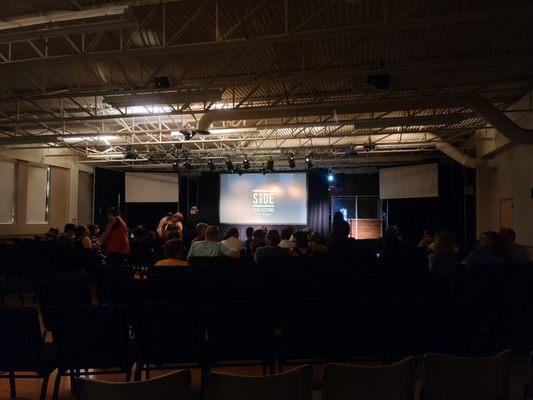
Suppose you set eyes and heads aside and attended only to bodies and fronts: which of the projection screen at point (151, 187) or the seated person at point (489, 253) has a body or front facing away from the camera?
the seated person

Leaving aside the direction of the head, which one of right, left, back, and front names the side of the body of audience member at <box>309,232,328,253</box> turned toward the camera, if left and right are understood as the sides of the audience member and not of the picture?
back

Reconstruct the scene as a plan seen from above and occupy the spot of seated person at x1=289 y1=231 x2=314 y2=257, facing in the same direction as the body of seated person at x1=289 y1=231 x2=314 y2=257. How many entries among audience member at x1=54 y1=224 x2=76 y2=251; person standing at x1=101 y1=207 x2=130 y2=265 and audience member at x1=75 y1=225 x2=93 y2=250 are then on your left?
3

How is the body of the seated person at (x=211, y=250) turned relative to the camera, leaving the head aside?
away from the camera

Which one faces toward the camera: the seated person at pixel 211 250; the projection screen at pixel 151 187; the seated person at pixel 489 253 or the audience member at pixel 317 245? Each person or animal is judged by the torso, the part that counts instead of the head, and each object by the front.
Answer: the projection screen

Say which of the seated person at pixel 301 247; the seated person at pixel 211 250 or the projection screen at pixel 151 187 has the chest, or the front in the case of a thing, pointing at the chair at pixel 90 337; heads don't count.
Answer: the projection screen

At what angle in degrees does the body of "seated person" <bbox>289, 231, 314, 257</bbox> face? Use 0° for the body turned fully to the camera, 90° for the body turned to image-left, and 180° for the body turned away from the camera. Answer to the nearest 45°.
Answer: approximately 180°

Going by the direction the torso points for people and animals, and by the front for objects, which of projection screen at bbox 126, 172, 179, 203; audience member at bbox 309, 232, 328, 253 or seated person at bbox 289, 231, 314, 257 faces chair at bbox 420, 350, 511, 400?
the projection screen

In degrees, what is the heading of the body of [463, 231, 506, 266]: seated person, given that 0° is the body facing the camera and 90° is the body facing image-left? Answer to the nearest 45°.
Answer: approximately 180°

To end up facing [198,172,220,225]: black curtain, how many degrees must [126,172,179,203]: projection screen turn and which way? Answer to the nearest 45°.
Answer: approximately 90° to its left
